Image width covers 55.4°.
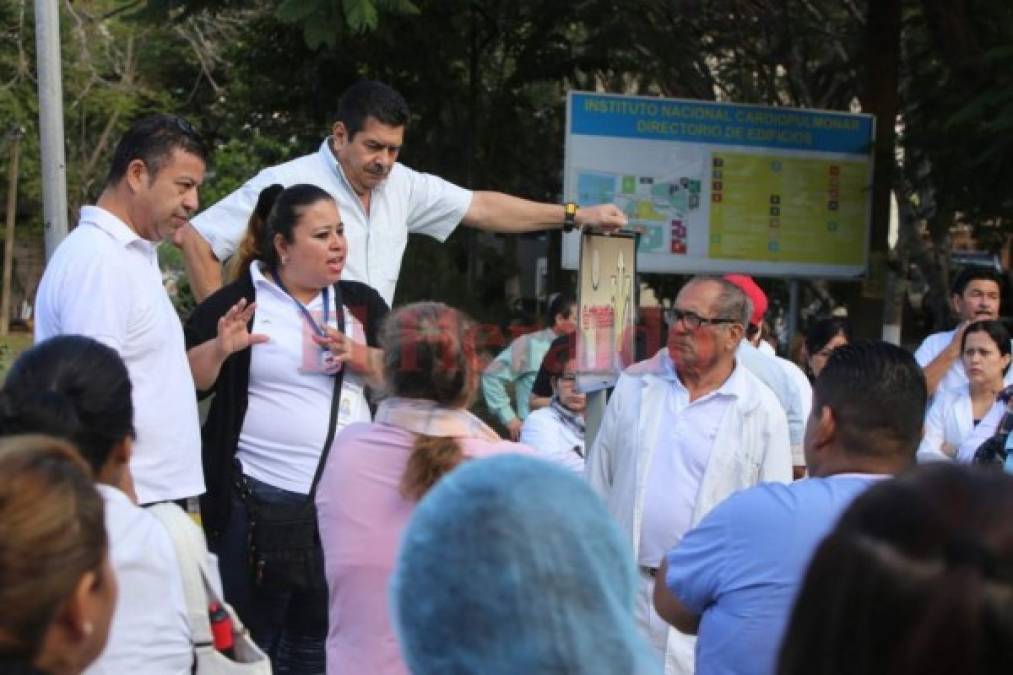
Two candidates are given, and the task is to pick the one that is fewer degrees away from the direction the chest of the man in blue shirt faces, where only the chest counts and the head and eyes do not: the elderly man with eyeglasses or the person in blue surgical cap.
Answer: the elderly man with eyeglasses

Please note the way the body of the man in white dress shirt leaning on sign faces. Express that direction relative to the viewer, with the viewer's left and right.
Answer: facing the viewer and to the right of the viewer

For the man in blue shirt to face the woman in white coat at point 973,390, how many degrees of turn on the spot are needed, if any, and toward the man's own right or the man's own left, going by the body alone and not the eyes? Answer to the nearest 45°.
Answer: approximately 45° to the man's own right

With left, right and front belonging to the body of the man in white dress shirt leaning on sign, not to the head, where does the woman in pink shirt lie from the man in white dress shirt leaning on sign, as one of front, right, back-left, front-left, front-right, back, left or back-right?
front-right

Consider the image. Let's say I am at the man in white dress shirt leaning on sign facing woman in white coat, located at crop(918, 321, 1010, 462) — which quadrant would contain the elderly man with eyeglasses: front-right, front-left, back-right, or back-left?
front-right

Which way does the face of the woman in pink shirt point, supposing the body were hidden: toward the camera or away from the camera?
away from the camera

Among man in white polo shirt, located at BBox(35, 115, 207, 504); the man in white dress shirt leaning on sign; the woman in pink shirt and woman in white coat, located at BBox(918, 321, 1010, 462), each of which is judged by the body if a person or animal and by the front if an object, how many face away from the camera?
1

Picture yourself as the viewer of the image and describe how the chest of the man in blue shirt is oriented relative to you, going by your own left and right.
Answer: facing away from the viewer and to the left of the viewer

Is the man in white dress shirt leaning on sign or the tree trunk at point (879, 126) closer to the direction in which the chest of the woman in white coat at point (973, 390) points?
the man in white dress shirt leaning on sign

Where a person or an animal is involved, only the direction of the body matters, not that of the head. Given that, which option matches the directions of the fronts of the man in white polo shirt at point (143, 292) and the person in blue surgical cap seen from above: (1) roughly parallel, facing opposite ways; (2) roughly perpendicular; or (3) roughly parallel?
roughly perpendicular

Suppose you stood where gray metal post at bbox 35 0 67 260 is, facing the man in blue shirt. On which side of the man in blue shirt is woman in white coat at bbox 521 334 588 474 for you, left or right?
left

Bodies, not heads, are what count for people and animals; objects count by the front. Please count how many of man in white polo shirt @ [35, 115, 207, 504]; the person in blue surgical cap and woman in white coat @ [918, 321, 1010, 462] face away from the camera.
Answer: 1

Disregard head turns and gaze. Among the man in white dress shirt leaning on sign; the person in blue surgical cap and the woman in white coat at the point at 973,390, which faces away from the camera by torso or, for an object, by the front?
the person in blue surgical cap

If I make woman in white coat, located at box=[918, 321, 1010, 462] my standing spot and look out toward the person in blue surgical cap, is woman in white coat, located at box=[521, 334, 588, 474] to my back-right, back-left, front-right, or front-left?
front-right

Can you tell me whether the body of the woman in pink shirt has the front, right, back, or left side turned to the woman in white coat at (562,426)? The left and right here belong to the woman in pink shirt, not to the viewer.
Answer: front

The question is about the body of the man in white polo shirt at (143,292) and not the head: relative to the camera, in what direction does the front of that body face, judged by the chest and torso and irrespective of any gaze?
to the viewer's right

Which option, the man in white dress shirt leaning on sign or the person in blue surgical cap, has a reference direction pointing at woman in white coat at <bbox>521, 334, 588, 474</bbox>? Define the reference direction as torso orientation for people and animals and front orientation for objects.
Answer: the person in blue surgical cap

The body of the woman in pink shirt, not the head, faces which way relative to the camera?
away from the camera

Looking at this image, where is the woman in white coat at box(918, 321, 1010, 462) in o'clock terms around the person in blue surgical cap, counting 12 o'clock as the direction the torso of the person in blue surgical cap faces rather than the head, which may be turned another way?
The woman in white coat is roughly at 1 o'clock from the person in blue surgical cap.

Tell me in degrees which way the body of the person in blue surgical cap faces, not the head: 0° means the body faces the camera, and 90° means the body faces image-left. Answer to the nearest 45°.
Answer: approximately 180°
